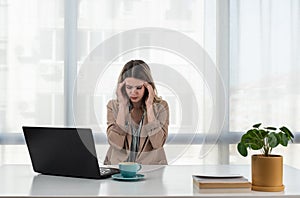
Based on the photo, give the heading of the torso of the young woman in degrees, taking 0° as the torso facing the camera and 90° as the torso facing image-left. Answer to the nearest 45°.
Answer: approximately 0°

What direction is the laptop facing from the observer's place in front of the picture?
facing away from the viewer and to the right of the viewer

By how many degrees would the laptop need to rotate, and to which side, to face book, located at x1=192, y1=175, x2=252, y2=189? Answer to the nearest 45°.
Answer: approximately 90° to its right

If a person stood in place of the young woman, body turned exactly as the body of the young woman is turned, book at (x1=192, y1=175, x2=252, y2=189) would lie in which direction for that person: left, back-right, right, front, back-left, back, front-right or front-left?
front-left

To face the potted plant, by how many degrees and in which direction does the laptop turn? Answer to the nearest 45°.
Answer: approximately 90° to its right

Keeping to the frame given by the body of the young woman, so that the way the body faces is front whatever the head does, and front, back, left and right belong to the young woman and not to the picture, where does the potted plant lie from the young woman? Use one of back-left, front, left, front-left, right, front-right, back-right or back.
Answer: front-left

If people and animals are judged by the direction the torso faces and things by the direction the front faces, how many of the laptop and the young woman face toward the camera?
1
